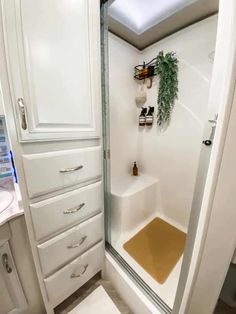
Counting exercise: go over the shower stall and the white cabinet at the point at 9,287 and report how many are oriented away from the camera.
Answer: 0

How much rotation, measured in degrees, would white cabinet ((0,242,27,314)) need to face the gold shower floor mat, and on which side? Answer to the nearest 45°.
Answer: approximately 45° to its left

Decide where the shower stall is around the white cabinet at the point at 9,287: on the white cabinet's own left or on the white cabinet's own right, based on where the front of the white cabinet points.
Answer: on the white cabinet's own left

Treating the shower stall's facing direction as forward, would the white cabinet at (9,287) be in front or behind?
in front
